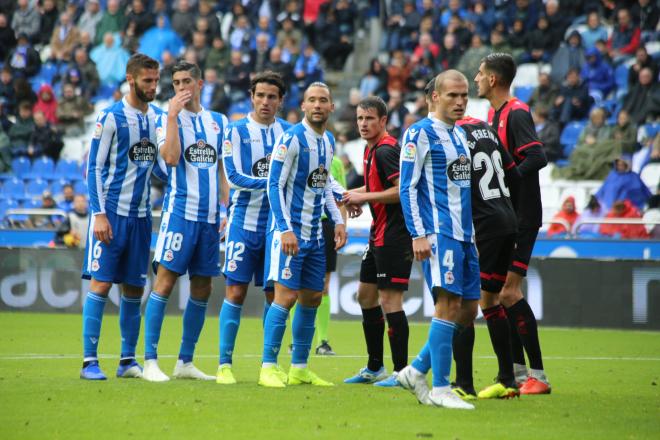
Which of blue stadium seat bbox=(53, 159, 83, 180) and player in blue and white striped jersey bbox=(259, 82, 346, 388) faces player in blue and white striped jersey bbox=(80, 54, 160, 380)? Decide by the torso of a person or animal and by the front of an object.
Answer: the blue stadium seat

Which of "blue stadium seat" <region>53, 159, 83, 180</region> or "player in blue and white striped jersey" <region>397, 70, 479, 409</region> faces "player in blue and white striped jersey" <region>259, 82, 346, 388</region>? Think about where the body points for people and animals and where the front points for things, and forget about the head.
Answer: the blue stadium seat

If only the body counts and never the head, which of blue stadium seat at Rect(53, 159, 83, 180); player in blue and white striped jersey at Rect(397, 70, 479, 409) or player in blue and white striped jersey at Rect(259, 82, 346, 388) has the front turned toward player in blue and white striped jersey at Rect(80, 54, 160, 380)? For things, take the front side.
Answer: the blue stadium seat

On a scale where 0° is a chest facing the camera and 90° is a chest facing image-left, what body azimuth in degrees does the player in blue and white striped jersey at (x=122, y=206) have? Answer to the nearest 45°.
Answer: approximately 315°

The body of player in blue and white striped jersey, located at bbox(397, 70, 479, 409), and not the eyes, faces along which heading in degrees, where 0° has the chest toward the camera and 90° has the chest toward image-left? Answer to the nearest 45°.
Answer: approximately 315°

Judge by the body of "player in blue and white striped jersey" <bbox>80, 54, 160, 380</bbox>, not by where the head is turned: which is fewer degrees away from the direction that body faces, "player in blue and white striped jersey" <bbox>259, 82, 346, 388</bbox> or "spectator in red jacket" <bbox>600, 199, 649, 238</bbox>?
the player in blue and white striped jersey

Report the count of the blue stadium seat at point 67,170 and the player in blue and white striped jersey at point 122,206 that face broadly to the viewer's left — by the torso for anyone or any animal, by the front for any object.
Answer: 0

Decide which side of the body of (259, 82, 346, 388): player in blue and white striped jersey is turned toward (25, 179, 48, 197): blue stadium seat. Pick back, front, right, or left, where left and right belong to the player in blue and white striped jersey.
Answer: back

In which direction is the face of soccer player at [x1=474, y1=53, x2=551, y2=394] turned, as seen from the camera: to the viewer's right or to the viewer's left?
to the viewer's left

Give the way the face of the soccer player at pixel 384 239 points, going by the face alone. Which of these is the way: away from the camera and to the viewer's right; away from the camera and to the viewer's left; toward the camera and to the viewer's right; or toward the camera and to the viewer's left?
toward the camera and to the viewer's left

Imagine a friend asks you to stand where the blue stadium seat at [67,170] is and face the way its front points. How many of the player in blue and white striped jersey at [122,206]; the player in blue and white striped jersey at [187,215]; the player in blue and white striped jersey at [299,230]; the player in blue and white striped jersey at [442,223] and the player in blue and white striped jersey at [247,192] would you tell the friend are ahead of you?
5
